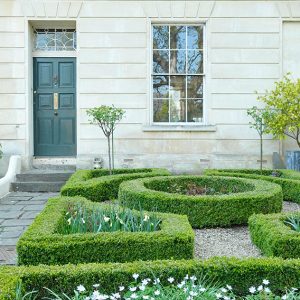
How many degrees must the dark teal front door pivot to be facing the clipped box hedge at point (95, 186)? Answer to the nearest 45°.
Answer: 0° — it already faces it

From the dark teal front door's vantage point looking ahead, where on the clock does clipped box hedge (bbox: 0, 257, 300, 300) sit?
The clipped box hedge is roughly at 12 o'clock from the dark teal front door.

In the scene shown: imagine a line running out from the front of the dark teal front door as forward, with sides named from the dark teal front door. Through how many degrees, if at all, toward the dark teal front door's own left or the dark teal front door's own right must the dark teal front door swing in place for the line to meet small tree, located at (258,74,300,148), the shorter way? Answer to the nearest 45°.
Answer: approximately 45° to the dark teal front door's own left

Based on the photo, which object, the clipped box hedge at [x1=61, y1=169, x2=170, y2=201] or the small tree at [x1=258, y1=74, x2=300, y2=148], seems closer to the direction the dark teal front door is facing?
the clipped box hedge

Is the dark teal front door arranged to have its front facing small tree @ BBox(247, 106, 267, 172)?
no

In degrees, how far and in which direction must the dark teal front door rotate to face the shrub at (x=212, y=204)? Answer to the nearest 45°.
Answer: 0° — it already faces it

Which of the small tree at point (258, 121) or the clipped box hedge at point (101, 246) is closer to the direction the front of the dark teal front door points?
the clipped box hedge

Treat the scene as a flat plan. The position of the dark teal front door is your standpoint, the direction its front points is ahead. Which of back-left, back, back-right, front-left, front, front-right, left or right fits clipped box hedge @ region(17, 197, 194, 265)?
front

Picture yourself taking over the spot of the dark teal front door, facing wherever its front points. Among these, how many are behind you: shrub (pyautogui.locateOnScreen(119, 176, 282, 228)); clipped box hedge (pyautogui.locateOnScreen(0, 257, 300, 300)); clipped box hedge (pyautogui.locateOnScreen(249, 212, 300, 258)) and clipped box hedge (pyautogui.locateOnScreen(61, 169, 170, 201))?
0

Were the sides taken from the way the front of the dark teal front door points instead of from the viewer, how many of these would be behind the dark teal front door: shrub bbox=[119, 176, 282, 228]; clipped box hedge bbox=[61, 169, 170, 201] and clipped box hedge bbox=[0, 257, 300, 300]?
0

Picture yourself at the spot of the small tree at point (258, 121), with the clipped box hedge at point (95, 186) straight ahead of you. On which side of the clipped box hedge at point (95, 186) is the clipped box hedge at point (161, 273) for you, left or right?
left

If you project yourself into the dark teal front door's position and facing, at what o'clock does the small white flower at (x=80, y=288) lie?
The small white flower is roughly at 12 o'clock from the dark teal front door.

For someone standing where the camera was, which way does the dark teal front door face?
facing the viewer

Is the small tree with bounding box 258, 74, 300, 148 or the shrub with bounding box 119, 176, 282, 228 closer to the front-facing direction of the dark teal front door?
the shrub
